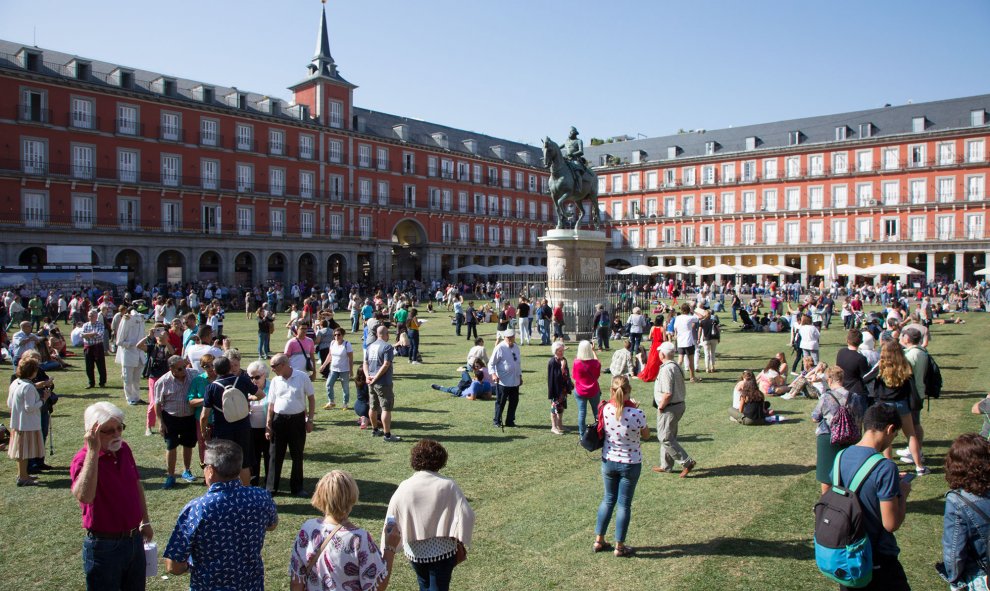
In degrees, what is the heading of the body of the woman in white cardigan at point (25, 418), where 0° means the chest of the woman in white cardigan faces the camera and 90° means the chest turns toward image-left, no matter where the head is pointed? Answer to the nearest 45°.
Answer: approximately 225°

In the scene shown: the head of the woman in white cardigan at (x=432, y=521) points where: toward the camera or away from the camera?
away from the camera

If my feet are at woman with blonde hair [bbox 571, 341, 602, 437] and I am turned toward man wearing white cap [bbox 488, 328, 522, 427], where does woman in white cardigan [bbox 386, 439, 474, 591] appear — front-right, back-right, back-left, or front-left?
back-left

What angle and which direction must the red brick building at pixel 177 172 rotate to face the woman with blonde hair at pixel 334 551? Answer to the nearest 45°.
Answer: approximately 45° to its right

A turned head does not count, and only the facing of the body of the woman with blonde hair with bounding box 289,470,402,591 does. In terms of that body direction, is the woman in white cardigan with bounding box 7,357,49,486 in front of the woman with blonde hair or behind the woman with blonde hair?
in front

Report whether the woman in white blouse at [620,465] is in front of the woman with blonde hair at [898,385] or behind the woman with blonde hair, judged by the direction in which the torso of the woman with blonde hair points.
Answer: behind

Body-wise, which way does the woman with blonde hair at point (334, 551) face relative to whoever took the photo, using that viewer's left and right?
facing away from the viewer

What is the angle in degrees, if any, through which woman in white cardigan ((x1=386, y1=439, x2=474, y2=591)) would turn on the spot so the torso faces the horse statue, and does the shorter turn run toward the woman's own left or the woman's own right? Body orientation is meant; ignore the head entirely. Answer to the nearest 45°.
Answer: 0° — they already face it

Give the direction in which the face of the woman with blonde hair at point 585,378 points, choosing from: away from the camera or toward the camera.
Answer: away from the camera

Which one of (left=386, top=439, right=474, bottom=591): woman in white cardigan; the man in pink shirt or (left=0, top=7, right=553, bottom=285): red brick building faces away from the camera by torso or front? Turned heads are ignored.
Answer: the woman in white cardigan

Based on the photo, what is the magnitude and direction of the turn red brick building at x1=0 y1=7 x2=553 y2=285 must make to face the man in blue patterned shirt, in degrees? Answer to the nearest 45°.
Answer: approximately 45° to its right

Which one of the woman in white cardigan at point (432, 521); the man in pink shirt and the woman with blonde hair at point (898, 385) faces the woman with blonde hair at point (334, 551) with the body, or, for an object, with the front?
the man in pink shirt

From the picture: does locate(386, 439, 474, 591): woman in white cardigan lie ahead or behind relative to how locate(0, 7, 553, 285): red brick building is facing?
ahead

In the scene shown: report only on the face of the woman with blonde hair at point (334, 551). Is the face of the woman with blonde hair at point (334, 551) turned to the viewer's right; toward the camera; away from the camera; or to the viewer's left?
away from the camera

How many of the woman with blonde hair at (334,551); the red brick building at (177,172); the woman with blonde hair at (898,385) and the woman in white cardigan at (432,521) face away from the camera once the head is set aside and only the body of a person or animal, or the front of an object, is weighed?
3

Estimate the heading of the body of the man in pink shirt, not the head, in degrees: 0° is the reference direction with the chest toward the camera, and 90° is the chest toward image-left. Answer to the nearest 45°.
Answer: approximately 315°

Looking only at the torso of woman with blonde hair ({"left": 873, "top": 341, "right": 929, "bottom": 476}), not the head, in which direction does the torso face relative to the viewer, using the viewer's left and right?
facing away from the viewer
